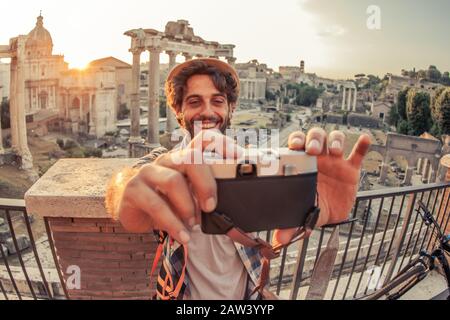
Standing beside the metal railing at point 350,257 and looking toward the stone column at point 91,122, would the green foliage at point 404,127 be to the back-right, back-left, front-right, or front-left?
front-right

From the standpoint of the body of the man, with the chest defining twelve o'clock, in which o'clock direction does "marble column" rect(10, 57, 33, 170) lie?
The marble column is roughly at 5 o'clock from the man.

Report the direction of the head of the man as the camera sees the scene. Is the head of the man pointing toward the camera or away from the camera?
toward the camera

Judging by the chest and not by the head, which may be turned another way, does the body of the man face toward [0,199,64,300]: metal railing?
no

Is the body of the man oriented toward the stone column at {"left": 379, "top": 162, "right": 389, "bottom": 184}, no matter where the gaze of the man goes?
no

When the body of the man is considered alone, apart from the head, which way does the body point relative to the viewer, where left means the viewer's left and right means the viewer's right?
facing the viewer

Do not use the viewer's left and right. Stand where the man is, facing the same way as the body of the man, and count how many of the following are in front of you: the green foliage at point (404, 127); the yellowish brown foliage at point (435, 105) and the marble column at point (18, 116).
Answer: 0

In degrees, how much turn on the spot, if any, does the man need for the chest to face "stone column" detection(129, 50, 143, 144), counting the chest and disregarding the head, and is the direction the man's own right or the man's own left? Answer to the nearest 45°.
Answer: approximately 180°

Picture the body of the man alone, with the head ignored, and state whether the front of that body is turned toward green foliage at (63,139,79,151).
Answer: no

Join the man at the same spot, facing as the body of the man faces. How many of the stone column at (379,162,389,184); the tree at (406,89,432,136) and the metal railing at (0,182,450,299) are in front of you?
0

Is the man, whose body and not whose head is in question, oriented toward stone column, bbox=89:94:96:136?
no

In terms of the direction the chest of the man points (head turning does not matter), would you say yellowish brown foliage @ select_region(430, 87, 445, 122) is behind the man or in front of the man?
behind
